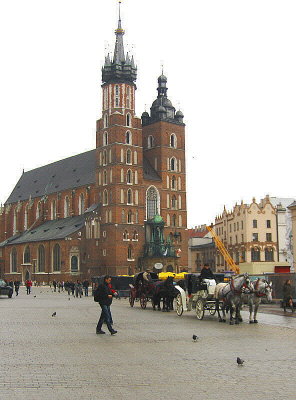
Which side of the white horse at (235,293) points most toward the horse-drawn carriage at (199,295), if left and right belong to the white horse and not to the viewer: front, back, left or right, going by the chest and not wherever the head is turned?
back

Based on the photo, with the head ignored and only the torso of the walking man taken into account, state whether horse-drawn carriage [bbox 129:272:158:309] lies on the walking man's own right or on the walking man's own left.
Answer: on the walking man's own left

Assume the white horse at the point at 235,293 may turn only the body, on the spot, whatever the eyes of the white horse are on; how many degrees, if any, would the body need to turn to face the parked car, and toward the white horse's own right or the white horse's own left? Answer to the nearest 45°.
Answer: approximately 180°

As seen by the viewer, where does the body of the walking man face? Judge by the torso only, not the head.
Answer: to the viewer's right

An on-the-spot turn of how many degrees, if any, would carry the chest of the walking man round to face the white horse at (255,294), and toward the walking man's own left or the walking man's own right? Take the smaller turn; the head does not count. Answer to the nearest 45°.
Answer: approximately 45° to the walking man's own left

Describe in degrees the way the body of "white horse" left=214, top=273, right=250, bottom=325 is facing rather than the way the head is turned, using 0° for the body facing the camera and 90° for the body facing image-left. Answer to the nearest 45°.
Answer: approximately 315°

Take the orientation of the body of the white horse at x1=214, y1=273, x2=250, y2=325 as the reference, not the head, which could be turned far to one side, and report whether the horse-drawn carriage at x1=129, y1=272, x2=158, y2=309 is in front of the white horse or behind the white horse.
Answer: behind

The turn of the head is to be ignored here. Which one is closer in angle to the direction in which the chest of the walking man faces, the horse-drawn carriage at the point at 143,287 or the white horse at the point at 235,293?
the white horse
